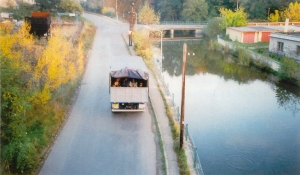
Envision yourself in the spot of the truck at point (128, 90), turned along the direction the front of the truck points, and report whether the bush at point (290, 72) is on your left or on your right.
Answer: on your right

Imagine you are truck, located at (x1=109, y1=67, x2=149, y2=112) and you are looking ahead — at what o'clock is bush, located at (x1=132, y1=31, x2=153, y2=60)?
The bush is roughly at 12 o'clock from the truck.

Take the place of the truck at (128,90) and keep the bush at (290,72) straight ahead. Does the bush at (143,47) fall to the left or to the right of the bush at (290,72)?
left

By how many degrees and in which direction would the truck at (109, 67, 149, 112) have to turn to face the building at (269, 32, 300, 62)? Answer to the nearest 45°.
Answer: approximately 45° to its right

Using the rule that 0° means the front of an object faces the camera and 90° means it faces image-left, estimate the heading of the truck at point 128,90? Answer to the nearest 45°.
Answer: approximately 180°

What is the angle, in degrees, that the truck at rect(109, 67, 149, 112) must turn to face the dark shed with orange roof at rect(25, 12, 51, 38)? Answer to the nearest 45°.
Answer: approximately 45° to its left
